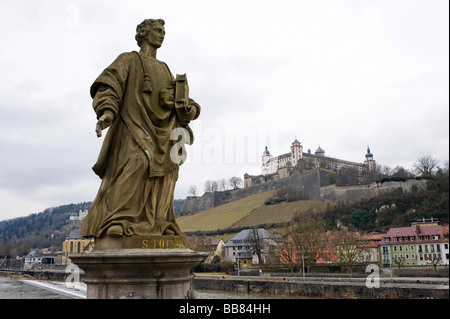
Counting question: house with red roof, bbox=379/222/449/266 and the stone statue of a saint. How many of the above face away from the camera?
0

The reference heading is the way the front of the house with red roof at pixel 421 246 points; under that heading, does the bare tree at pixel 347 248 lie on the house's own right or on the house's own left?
on the house's own right

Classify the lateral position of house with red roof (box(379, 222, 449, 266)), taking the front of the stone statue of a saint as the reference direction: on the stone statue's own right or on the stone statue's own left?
on the stone statue's own left

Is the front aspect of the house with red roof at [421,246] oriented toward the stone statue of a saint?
yes

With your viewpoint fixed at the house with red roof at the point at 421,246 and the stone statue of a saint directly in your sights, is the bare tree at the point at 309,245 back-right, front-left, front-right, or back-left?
front-right

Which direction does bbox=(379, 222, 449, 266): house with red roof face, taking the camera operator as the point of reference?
facing the viewer

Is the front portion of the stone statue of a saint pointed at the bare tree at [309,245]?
no

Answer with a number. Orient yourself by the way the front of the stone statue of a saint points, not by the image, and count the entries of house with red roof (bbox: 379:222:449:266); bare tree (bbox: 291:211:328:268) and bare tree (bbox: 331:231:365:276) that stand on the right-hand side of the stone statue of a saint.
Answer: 0

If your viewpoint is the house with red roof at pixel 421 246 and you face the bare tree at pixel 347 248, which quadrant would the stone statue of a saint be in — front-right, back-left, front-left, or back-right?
front-left

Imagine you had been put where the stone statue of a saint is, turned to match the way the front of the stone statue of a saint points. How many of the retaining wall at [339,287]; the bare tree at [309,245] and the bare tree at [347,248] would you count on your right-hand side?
0

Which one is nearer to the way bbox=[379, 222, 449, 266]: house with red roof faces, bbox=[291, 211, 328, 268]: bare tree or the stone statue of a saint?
the stone statue of a saint
